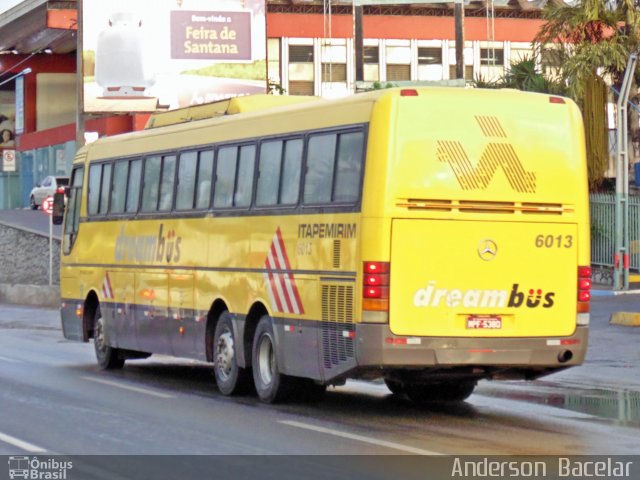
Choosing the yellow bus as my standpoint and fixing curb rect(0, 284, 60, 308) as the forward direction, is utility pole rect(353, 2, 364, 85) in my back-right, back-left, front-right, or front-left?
front-right

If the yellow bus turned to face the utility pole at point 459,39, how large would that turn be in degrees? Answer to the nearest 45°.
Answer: approximately 45° to its right

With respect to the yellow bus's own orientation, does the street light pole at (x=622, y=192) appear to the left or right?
on its right

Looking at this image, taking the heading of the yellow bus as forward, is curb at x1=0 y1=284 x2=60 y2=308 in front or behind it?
in front

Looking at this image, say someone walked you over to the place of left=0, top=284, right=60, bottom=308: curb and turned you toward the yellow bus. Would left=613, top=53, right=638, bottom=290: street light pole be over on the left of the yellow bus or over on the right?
left

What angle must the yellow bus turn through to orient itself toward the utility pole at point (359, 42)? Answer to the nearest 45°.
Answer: approximately 45° to its right

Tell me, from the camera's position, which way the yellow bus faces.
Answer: facing away from the viewer and to the left of the viewer

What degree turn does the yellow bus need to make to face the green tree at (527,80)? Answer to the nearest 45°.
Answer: approximately 45° to its right

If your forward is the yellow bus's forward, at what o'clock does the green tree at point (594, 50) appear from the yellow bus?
The green tree is roughly at 2 o'clock from the yellow bus.
